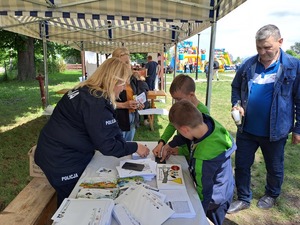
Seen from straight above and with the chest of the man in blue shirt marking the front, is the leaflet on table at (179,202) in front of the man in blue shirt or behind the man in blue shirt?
in front

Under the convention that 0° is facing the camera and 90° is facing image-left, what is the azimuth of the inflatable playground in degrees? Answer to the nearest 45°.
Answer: approximately 0°

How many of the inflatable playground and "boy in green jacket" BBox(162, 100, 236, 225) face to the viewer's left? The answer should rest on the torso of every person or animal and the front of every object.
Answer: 1

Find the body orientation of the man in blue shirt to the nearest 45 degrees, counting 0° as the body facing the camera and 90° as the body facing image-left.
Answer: approximately 45°

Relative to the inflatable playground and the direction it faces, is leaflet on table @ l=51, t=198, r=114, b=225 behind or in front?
in front

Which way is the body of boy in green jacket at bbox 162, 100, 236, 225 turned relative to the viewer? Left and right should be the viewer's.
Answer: facing to the left of the viewer

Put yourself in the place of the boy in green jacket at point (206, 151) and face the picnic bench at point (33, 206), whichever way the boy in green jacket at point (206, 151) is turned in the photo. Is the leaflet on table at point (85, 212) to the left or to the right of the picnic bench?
left

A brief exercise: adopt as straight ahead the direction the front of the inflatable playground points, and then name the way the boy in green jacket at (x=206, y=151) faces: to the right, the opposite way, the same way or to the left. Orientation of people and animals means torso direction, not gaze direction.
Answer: to the right

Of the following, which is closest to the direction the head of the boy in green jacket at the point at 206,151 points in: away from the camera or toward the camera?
away from the camera

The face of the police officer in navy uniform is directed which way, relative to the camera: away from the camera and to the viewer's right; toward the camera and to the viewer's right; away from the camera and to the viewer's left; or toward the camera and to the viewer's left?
away from the camera and to the viewer's right

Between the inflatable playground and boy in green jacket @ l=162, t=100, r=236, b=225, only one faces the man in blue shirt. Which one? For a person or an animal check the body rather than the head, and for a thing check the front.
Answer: the inflatable playground
